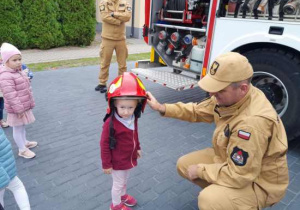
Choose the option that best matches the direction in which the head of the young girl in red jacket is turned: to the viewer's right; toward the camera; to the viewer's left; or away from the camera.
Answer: toward the camera

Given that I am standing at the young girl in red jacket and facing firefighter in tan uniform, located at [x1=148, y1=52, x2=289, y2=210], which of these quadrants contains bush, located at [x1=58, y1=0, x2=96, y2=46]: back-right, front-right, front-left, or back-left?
back-left

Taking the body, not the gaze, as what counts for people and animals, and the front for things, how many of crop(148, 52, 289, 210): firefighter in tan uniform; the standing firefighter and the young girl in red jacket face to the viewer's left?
1

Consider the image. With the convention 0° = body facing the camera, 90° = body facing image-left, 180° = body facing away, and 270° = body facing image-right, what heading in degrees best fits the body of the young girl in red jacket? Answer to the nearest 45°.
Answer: approximately 315°

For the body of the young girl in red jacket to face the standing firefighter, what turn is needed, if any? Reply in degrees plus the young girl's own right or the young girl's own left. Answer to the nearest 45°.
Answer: approximately 135° to the young girl's own left

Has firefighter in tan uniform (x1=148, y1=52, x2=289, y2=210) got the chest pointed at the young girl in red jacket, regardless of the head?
yes

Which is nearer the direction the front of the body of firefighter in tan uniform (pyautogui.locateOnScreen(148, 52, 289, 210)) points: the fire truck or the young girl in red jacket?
the young girl in red jacket

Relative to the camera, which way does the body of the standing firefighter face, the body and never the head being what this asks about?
toward the camera

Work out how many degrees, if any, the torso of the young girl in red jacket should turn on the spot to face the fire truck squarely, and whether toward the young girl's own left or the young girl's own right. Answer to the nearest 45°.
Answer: approximately 90° to the young girl's own left

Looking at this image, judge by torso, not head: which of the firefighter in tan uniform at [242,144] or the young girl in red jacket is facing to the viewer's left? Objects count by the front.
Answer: the firefighter in tan uniform

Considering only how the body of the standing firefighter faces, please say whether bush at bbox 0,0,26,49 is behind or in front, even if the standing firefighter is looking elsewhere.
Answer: behind

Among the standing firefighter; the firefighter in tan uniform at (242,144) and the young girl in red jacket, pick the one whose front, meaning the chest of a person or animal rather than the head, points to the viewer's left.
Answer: the firefighter in tan uniform

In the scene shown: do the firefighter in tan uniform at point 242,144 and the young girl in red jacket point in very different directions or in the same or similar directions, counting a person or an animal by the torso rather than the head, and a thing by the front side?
very different directions

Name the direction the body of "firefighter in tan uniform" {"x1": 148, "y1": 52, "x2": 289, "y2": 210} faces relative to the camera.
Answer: to the viewer's left

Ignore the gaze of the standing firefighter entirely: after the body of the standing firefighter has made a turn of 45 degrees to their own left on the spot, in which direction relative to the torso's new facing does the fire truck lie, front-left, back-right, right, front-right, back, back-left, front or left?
front

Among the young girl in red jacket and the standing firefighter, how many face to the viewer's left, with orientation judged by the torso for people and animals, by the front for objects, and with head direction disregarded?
0

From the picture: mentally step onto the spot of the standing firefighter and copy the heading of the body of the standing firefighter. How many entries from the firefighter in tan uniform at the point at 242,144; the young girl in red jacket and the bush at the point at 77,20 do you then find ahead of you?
2

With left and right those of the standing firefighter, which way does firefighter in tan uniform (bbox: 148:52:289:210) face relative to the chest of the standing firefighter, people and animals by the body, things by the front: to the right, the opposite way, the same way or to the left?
to the right
